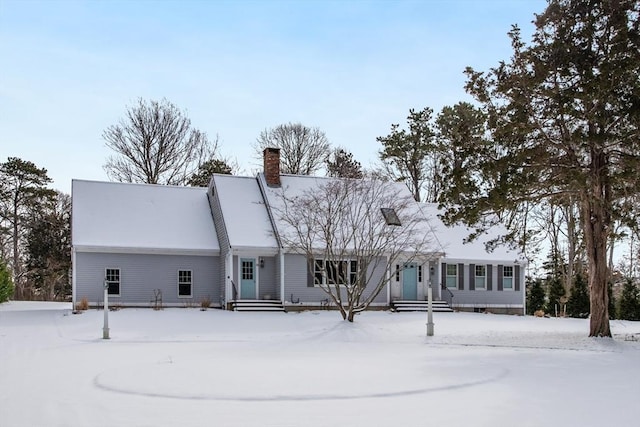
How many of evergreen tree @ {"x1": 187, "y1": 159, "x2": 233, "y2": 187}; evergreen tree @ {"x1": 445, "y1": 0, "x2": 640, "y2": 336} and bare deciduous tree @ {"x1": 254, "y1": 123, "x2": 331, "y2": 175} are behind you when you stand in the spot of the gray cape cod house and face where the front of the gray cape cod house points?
2

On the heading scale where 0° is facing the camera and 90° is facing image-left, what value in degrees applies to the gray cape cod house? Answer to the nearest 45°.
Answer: approximately 0°

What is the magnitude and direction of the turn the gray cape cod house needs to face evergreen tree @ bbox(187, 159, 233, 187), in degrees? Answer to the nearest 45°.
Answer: approximately 180°

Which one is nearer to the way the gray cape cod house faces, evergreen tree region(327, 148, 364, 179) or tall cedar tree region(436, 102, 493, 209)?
the tall cedar tree

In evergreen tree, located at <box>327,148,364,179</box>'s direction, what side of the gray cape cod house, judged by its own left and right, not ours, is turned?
back

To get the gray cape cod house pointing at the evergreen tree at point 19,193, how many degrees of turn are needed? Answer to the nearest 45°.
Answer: approximately 135° to its right

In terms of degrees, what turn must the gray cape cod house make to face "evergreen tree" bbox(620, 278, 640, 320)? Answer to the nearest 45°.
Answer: approximately 90° to its left

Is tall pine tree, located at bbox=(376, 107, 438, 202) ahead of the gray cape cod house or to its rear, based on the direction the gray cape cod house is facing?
to the rear

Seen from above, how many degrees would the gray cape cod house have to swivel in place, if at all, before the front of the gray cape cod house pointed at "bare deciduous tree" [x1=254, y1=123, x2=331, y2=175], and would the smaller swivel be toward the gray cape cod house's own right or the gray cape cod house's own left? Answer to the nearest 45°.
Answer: approximately 180°

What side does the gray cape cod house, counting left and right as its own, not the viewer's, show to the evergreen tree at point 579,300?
left
